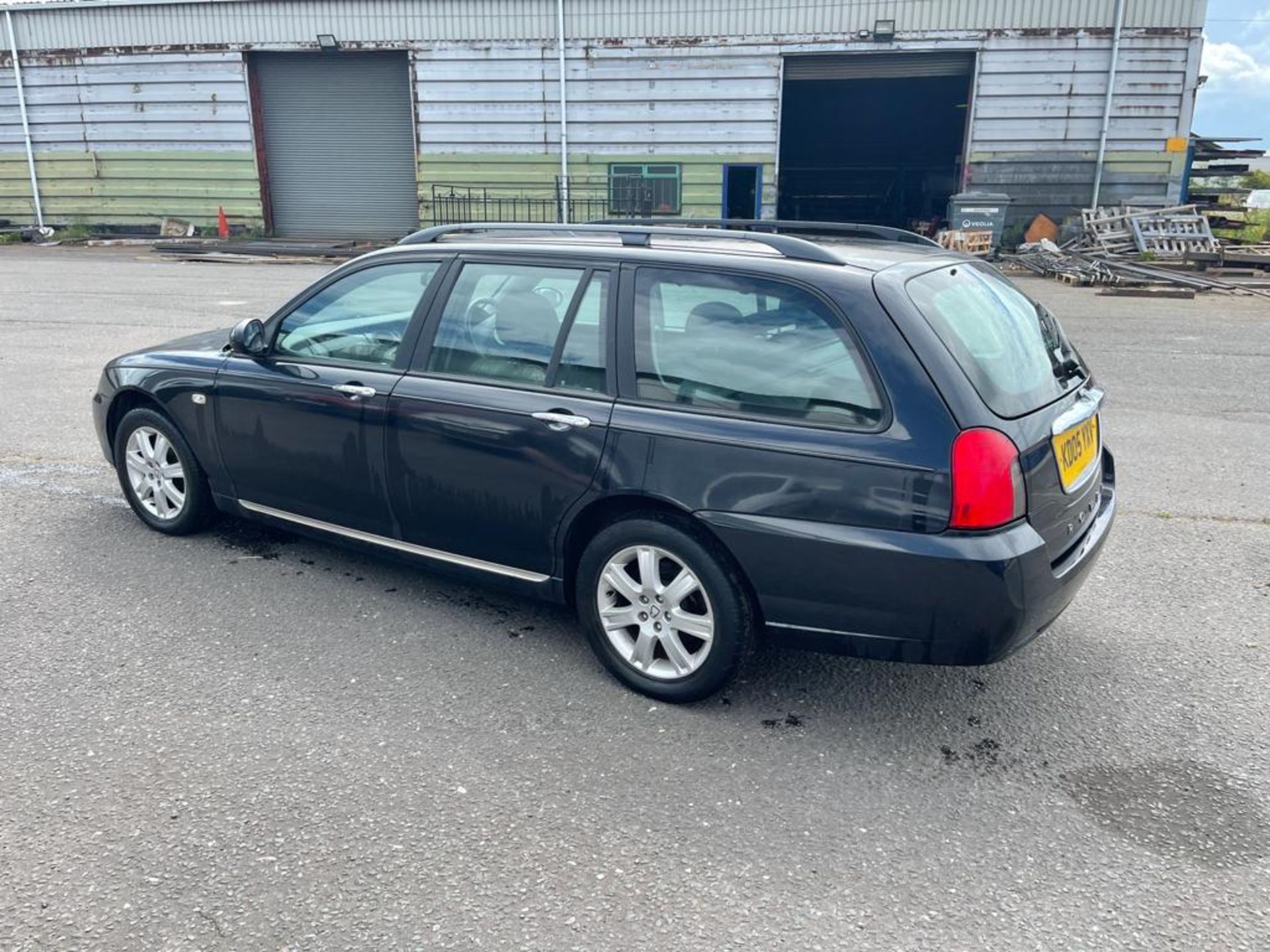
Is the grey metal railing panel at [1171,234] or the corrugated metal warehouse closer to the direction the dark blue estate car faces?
the corrugated metal warehouse

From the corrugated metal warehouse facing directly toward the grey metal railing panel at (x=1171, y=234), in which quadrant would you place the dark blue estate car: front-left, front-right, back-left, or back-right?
front-right

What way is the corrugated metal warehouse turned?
toward the camera

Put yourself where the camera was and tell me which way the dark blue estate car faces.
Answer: facing away from the viewer and to the left of the viewer

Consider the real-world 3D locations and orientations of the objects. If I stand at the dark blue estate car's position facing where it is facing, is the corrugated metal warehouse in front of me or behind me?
in front

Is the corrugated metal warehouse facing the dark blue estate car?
yes

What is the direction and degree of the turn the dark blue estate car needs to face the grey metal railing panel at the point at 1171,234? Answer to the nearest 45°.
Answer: approximately 90° to its right

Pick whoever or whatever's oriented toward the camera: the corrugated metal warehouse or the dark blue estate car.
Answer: the corrugated metal warehouse

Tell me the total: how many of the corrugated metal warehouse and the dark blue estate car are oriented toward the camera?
1

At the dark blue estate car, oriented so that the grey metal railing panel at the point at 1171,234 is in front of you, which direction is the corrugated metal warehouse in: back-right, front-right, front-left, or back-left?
front-left
